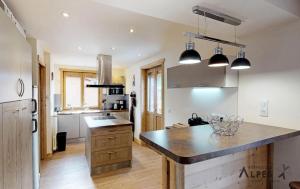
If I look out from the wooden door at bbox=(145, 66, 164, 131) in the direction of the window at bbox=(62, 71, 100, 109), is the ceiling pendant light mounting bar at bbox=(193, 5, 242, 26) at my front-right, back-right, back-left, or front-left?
back-left

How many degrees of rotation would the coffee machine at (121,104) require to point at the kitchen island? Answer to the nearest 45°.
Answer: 0° — it already faces it

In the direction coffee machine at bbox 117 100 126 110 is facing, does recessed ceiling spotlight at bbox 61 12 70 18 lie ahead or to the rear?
ahead

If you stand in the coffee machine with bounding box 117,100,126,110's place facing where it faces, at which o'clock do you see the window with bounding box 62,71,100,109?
The window is roughly at 3 o'clock from the coffee machine.

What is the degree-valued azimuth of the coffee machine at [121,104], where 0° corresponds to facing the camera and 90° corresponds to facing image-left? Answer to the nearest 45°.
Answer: approximately 0°
